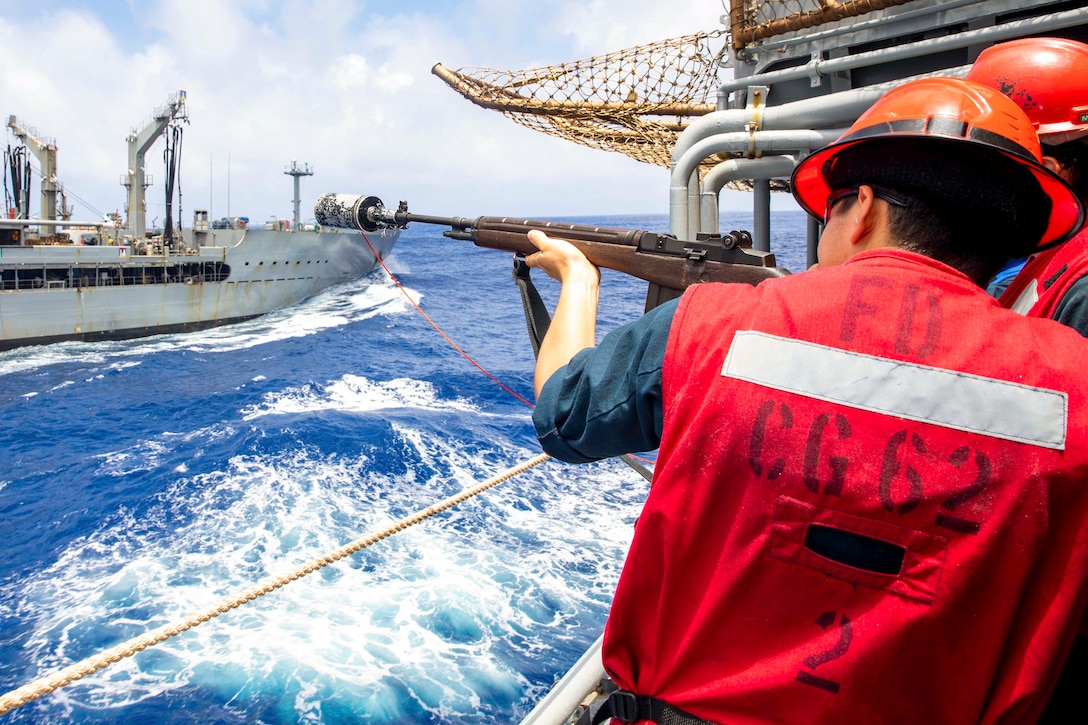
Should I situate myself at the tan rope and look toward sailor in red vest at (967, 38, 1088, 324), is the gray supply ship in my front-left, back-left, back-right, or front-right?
back-left

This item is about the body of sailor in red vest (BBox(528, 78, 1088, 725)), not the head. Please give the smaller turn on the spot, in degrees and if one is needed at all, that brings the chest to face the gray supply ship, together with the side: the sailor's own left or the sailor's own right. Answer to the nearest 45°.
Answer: approximately 45° to the sailor's own left

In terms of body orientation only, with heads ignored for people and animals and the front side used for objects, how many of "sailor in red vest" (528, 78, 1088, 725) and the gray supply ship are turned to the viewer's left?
0

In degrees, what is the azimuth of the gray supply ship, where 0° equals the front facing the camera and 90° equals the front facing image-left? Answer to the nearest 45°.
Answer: approximately 225°

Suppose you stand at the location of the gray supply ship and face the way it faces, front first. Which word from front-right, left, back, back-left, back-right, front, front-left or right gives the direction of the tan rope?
back-right

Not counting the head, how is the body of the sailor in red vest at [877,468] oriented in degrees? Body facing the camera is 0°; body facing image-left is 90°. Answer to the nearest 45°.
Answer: approximately 180°

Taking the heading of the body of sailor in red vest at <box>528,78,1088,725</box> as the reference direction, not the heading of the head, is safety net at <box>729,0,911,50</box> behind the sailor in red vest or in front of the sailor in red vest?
in front

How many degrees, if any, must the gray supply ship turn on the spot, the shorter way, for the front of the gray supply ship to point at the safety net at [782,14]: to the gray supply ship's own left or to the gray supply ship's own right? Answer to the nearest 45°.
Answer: approximately 135° to the gray supply ship's own right
